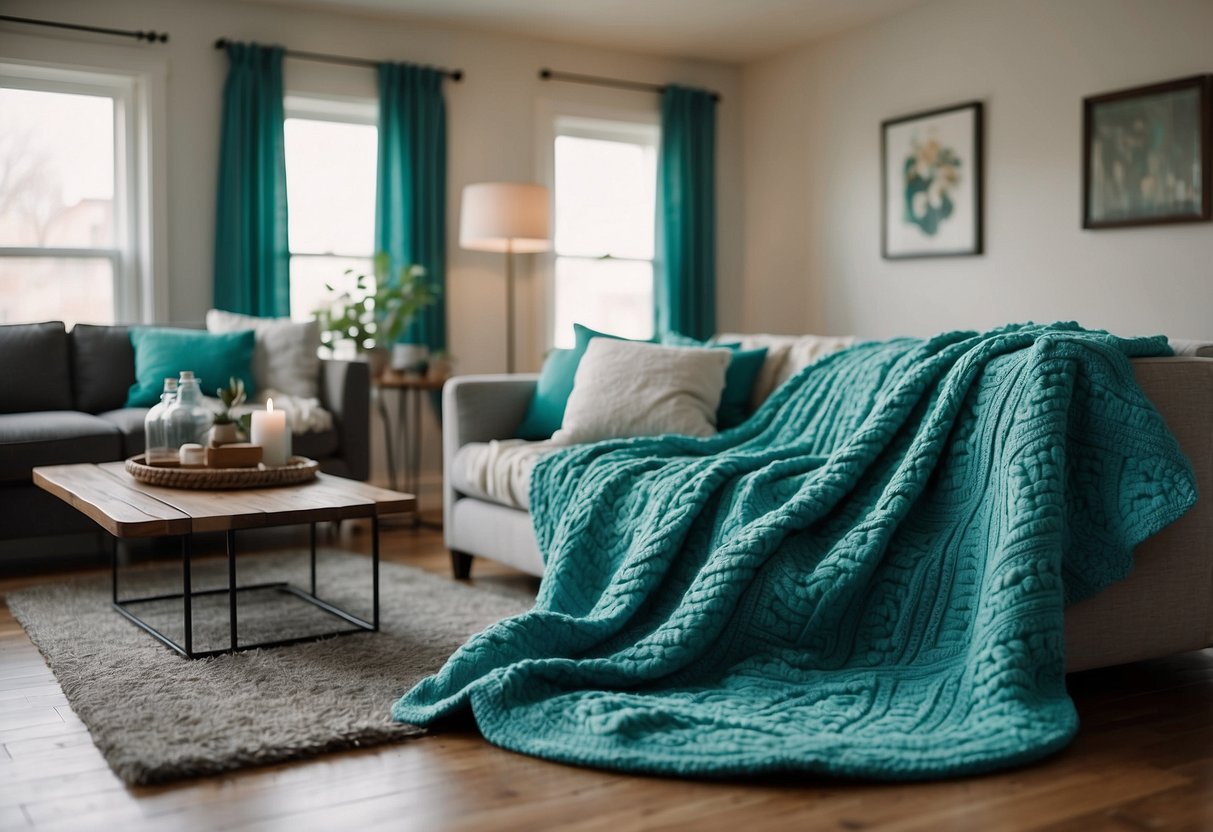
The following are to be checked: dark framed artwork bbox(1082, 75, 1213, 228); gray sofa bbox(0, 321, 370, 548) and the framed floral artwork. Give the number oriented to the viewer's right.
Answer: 0

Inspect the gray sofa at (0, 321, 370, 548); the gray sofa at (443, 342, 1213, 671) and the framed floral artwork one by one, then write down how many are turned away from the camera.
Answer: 0

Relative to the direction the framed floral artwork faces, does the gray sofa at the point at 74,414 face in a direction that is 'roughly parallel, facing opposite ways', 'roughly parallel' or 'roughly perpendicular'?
roughly perpendicular

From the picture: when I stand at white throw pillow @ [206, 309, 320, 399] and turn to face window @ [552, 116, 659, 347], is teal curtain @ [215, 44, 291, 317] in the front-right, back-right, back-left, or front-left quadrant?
front-left

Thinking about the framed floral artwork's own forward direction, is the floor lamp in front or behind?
in front

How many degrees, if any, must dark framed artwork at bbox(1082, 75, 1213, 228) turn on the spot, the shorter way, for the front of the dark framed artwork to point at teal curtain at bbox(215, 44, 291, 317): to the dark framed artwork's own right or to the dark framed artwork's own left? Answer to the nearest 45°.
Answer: approximately 45° to the dark framed artwork's own right

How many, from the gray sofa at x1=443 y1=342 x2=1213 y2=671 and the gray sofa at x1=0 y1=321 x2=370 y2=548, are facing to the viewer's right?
0

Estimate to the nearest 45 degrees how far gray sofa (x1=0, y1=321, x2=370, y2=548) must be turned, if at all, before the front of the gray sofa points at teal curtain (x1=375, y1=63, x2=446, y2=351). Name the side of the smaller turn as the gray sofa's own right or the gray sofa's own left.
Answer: approximately 135° to the gray sofa's own left

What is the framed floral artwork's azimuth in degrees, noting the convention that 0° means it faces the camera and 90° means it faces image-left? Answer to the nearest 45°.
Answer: approximately 45°

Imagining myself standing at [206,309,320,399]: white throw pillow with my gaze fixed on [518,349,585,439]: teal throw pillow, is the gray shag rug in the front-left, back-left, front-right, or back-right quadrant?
front-right

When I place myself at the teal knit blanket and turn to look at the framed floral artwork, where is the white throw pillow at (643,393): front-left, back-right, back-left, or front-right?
front-left

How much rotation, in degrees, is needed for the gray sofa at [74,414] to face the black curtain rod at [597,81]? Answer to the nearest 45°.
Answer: approximately 135° to its left

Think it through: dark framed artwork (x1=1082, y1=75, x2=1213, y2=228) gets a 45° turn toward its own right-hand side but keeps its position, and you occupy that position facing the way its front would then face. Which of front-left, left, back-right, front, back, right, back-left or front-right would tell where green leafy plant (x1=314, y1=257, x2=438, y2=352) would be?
front

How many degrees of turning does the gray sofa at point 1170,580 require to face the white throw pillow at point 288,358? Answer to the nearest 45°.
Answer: approximately 90° to its right

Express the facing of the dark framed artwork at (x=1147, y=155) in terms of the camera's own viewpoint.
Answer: facing the viewer and to the left of the viewer

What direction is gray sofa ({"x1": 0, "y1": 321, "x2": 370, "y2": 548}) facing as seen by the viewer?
toward the camera

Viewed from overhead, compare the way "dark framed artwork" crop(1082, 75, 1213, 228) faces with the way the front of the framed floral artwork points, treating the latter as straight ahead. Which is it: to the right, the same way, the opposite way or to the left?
the same way
